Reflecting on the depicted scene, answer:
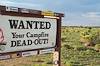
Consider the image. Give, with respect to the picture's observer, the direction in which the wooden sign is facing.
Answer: facing the viewer and to the right of the viewer
